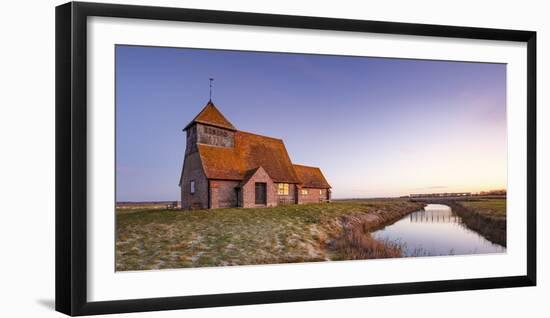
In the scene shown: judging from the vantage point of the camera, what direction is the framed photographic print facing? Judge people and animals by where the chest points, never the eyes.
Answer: facing the viewer and to the right of the viewer
